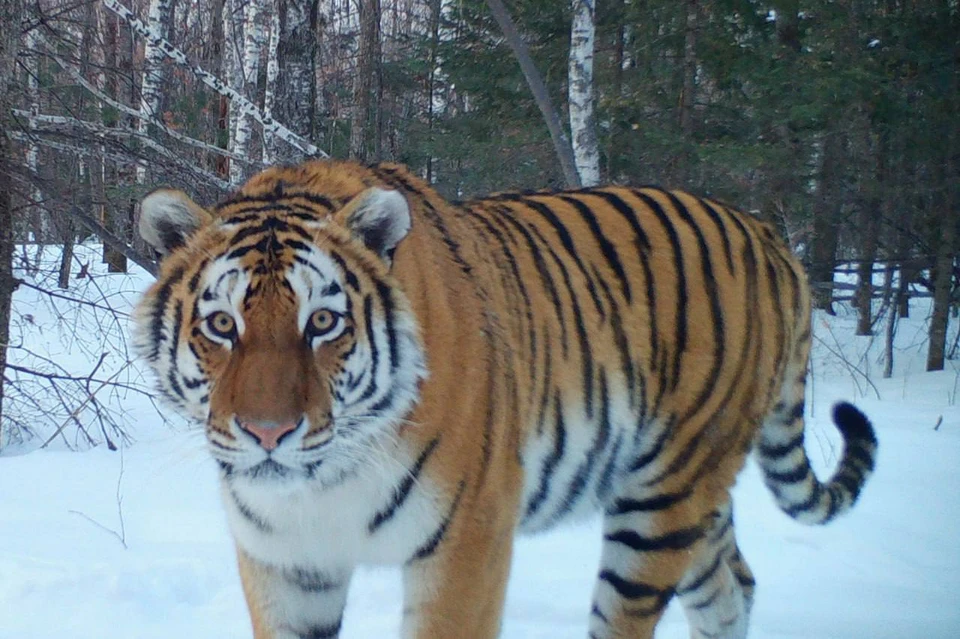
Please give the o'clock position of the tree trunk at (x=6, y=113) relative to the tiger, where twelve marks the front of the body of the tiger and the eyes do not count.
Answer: The tree trunk is roughly at 3 o'clock from the tiger.

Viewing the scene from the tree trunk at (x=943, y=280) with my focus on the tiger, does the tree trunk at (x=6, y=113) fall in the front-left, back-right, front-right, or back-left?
front-right

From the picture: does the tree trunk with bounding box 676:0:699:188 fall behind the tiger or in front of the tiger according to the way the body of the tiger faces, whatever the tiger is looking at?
behind

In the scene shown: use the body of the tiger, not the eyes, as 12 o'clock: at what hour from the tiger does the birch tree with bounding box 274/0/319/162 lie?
The birch tree is roughly at 4 o'clock from the tiger.

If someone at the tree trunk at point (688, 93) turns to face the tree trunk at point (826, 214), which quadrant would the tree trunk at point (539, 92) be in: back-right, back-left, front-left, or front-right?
back-right

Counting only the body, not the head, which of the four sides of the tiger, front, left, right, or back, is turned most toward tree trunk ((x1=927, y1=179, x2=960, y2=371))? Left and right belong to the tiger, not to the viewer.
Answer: back

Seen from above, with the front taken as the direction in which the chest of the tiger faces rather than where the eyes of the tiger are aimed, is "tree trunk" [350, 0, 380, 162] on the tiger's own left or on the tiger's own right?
on the tiger's own right

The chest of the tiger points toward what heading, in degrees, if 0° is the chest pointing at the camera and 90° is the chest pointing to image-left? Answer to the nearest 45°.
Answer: approximately 45°

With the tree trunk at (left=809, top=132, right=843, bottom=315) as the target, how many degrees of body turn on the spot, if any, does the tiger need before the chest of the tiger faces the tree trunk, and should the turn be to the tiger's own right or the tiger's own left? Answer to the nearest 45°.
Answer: approximately 180°

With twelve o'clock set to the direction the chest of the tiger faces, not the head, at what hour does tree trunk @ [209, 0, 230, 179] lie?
The tree trunk is roughly at 4 o'clock from the tiger.

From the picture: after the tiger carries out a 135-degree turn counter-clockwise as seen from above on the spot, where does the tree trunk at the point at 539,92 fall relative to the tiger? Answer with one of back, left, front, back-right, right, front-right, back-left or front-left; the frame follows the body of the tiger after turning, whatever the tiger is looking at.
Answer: left

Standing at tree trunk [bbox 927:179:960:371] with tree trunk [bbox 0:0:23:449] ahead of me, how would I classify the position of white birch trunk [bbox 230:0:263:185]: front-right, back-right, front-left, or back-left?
front-right

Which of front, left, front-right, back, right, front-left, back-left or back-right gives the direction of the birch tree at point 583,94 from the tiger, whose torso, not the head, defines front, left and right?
back-right

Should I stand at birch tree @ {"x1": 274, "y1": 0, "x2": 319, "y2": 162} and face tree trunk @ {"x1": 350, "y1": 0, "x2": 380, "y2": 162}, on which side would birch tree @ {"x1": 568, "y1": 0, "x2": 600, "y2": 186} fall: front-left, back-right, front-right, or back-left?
front-right
